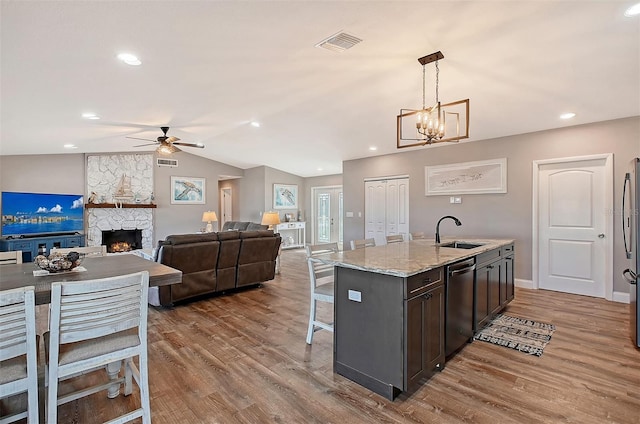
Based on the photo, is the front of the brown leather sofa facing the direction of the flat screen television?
yes

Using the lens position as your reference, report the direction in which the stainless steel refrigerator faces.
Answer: facing to the left of the viewer

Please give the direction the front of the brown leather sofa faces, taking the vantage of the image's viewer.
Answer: facing away from the viewer and to the left of the viewer

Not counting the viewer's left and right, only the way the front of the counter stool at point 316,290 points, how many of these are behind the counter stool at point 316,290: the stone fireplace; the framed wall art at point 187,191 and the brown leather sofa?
3

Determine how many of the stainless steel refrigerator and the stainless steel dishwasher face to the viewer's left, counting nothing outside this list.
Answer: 1

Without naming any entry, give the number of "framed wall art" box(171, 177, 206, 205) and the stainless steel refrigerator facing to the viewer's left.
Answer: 1

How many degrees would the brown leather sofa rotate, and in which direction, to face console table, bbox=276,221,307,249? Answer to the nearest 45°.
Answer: approximately 90° to its right

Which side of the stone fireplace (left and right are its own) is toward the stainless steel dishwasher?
front

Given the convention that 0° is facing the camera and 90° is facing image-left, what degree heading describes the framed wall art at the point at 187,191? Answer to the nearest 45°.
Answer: approximately 0°

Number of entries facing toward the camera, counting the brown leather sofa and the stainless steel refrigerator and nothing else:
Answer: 0

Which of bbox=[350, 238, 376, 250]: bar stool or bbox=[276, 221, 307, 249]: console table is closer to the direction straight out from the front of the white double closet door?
the bar stool

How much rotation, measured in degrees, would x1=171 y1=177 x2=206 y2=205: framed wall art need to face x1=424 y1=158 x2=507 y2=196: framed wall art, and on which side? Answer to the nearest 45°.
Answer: approximately 45° to its left

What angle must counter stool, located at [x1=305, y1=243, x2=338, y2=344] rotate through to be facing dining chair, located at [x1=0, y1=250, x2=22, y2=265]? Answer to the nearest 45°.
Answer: approximately 135° to its right

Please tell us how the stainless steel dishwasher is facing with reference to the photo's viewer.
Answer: facing the viewer and to the right of the viewer

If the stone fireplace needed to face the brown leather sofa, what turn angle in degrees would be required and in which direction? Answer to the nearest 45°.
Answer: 0° — it already faces it
